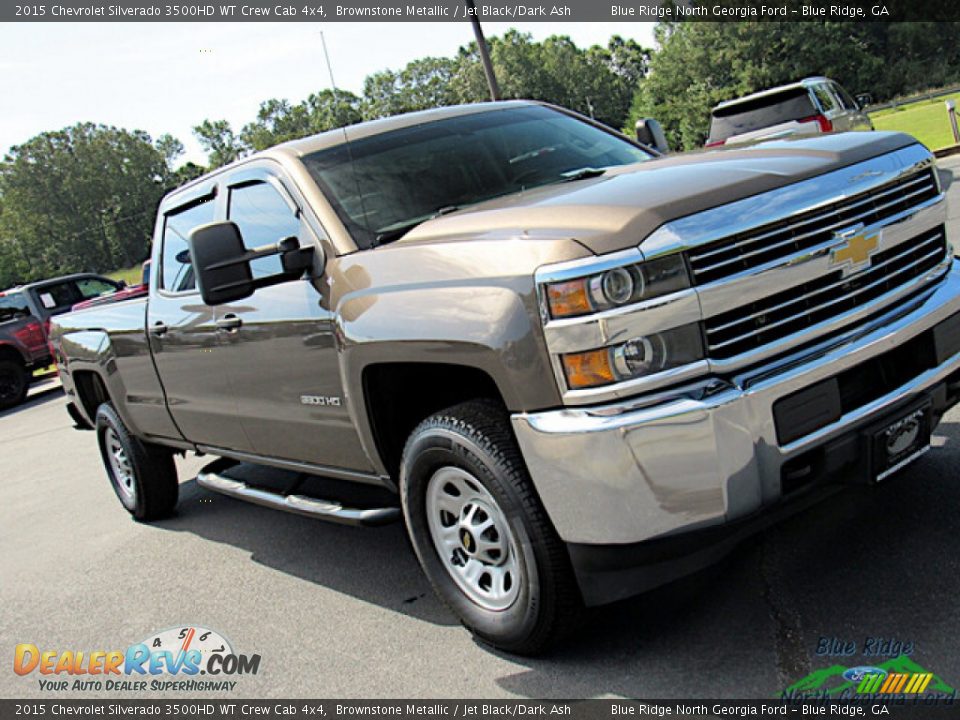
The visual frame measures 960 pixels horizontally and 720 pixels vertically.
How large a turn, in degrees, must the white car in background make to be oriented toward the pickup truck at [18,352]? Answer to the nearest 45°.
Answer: approximately 135° to its left

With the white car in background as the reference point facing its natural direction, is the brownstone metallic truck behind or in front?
behind

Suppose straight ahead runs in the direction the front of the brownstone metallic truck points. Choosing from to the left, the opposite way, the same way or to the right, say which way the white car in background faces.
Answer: to the left

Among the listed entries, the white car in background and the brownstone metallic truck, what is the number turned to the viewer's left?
0

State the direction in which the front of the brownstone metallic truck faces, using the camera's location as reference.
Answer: facing the viewer and to the right of the viewer

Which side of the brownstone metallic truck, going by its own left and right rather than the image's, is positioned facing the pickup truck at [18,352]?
back

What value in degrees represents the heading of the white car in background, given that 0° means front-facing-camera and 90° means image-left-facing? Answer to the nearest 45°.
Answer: approximately 225°

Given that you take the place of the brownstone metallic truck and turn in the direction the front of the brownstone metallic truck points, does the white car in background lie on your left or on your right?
on your left
